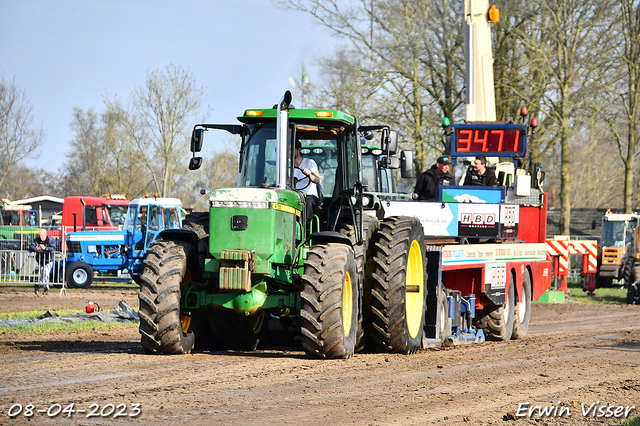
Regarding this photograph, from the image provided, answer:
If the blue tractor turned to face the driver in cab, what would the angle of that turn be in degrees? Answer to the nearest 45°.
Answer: approximately 90° to its left

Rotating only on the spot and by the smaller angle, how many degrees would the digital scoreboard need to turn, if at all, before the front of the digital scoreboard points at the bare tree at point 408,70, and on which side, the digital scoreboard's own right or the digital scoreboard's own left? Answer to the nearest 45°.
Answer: approximately 180°

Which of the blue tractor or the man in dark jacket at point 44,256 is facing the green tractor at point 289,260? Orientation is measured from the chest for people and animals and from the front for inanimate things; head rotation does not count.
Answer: the man in dark jacket

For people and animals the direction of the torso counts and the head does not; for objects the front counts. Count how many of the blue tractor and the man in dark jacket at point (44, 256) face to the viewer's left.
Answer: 1

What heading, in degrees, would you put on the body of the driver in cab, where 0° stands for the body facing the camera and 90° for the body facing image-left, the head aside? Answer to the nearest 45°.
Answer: approximately 45°

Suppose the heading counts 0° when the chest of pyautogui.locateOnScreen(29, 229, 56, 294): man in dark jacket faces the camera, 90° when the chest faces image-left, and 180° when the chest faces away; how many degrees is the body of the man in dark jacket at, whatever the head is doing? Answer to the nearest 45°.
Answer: approximately 0°

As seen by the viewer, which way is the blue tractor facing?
to the viewer's left

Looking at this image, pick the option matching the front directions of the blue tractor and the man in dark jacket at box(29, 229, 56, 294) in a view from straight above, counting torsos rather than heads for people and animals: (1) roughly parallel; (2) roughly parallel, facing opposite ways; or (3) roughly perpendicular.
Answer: roughly perpendicular

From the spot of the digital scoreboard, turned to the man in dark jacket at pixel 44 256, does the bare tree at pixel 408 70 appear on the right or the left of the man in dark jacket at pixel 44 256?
right

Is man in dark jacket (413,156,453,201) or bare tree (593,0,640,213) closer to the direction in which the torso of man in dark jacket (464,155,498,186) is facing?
the man in dark jacket

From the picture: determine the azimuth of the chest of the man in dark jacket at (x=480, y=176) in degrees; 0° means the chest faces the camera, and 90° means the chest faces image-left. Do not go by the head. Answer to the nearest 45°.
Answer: approximately 45°

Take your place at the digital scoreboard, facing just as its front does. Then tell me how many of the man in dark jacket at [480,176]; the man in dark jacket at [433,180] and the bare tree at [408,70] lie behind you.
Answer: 1
